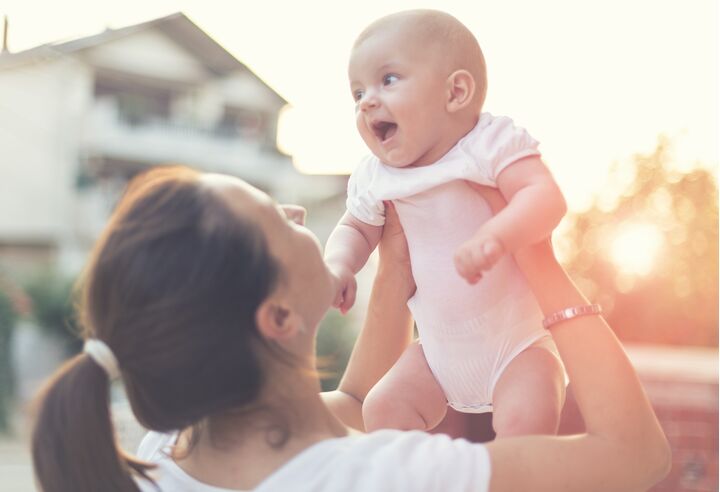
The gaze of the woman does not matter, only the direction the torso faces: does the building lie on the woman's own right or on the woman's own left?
on the woman's own left

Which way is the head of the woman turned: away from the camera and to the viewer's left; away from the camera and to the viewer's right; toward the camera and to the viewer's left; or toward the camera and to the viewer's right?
away from the camera and to the viewer's right

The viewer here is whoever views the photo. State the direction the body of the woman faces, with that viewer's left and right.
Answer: facing away from the viewer and to the right of the viewer

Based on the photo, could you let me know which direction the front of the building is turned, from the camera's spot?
facing the viewer and to the right of the viewer

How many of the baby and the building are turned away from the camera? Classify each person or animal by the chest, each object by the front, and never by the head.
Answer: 0

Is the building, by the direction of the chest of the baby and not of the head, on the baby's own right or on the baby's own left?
on the baby's own right

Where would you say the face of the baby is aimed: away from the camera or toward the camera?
toward the camera
